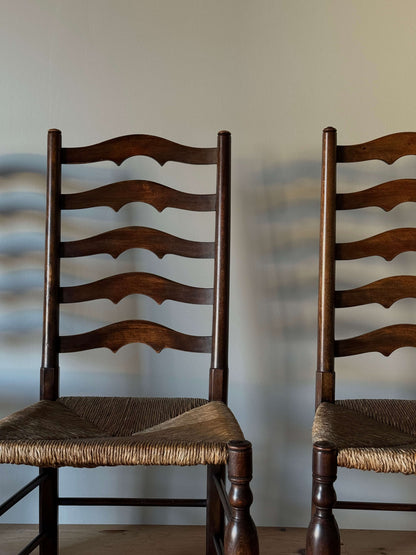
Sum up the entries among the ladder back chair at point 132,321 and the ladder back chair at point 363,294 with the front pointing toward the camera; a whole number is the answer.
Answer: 2

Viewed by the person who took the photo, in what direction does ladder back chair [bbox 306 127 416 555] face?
facing the viewer

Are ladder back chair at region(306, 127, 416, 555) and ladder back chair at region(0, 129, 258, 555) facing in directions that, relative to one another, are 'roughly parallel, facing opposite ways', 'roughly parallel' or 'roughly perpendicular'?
roughly parallel
